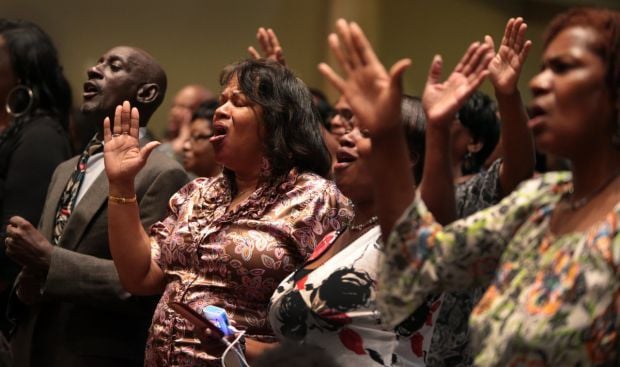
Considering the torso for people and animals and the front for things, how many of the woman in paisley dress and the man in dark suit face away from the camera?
0

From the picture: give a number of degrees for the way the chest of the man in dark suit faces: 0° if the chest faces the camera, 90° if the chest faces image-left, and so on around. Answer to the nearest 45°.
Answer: approximately 45°

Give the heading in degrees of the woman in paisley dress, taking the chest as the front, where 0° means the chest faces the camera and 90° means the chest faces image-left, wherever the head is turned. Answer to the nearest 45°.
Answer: approximately 45°
